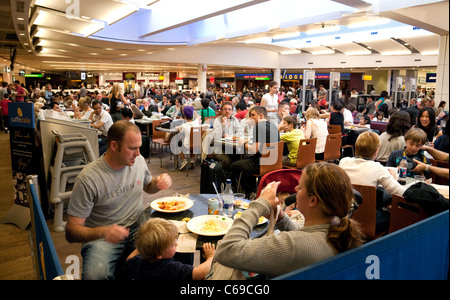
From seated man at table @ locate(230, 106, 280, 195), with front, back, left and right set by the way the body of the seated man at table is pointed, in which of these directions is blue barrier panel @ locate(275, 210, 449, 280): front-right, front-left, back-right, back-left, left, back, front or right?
left

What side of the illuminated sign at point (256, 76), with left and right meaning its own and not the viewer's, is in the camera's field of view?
front

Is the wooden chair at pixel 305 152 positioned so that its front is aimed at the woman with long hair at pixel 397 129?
no

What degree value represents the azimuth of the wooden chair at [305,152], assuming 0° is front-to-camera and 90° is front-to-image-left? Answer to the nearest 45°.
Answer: approximately 135°

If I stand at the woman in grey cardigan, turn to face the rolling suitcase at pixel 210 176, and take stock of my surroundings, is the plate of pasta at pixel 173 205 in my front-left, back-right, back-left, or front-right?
front-left

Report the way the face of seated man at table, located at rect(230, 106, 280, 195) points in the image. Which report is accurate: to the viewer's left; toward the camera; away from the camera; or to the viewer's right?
to the viewer's left

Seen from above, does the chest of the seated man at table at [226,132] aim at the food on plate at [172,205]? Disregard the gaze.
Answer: yes

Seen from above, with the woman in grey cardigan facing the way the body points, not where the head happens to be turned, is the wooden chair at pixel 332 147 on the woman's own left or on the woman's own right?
on the woman's own right

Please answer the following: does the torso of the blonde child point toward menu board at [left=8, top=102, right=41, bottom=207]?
no

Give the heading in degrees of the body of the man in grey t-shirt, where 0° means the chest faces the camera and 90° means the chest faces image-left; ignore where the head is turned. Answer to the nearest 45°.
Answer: approximately 315°

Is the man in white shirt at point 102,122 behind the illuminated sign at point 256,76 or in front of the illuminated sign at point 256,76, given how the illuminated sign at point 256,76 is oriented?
in front

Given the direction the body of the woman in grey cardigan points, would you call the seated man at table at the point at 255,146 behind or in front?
in front

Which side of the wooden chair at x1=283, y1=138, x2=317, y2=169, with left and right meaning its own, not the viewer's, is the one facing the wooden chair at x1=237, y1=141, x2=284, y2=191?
left

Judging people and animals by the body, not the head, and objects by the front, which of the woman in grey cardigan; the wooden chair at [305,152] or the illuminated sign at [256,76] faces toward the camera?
the illuminated sign
